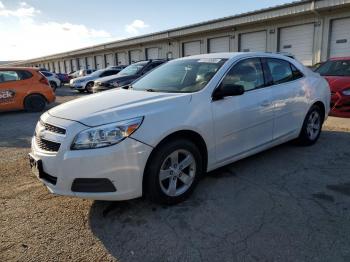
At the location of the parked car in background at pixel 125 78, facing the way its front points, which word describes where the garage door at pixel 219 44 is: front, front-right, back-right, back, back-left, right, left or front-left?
back

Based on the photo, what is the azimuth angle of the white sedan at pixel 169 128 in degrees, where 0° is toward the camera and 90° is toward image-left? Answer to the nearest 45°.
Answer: approximately 45°

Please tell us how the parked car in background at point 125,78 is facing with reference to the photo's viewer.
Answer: facing the viewer and to the left of the viewer

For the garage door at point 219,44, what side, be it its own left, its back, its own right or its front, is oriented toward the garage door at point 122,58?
right

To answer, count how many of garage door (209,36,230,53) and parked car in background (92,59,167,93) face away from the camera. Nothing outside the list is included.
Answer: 0

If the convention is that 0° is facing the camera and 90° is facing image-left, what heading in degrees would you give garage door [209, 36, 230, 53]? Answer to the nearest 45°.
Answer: approximately 45°

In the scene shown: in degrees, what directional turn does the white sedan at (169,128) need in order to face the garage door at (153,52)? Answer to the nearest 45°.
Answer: approximately 135° to its right

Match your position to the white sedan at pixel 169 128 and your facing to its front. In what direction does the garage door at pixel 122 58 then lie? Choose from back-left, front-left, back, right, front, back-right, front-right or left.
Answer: back-right

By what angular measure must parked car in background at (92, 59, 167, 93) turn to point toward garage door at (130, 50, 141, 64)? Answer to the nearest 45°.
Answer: approximately 135° to its right

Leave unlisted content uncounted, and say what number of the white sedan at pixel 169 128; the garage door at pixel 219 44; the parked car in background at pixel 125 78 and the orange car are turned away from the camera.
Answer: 0

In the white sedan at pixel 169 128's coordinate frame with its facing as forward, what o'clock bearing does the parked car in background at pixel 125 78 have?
The parked car in background is roughly at 4 o'clock from the white sedan.

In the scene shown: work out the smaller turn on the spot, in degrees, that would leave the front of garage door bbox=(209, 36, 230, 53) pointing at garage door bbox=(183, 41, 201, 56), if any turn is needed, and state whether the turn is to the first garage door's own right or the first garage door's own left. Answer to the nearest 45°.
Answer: approximately 90° to the first garage door's own right

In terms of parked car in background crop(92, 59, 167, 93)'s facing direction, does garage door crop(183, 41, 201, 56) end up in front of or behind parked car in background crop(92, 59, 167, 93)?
behind

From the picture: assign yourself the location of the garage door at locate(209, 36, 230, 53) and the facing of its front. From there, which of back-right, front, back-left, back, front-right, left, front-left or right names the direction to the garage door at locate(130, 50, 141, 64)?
right

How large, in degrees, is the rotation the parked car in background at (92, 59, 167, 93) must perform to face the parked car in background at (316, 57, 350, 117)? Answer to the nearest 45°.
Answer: approximately 90° to its left
